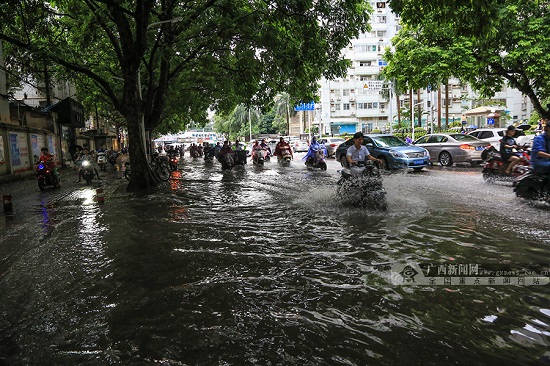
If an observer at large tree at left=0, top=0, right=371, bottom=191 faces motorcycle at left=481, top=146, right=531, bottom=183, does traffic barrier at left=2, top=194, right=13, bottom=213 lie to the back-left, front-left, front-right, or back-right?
back-right

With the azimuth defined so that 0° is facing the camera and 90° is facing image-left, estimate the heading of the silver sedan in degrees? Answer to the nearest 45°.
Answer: approximately 135°

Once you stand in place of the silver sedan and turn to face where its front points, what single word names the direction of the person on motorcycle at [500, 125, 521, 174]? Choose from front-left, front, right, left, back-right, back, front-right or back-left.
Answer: back-left

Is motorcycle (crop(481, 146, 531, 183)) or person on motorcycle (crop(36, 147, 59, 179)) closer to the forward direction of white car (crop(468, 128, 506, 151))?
the person on motorcycle
